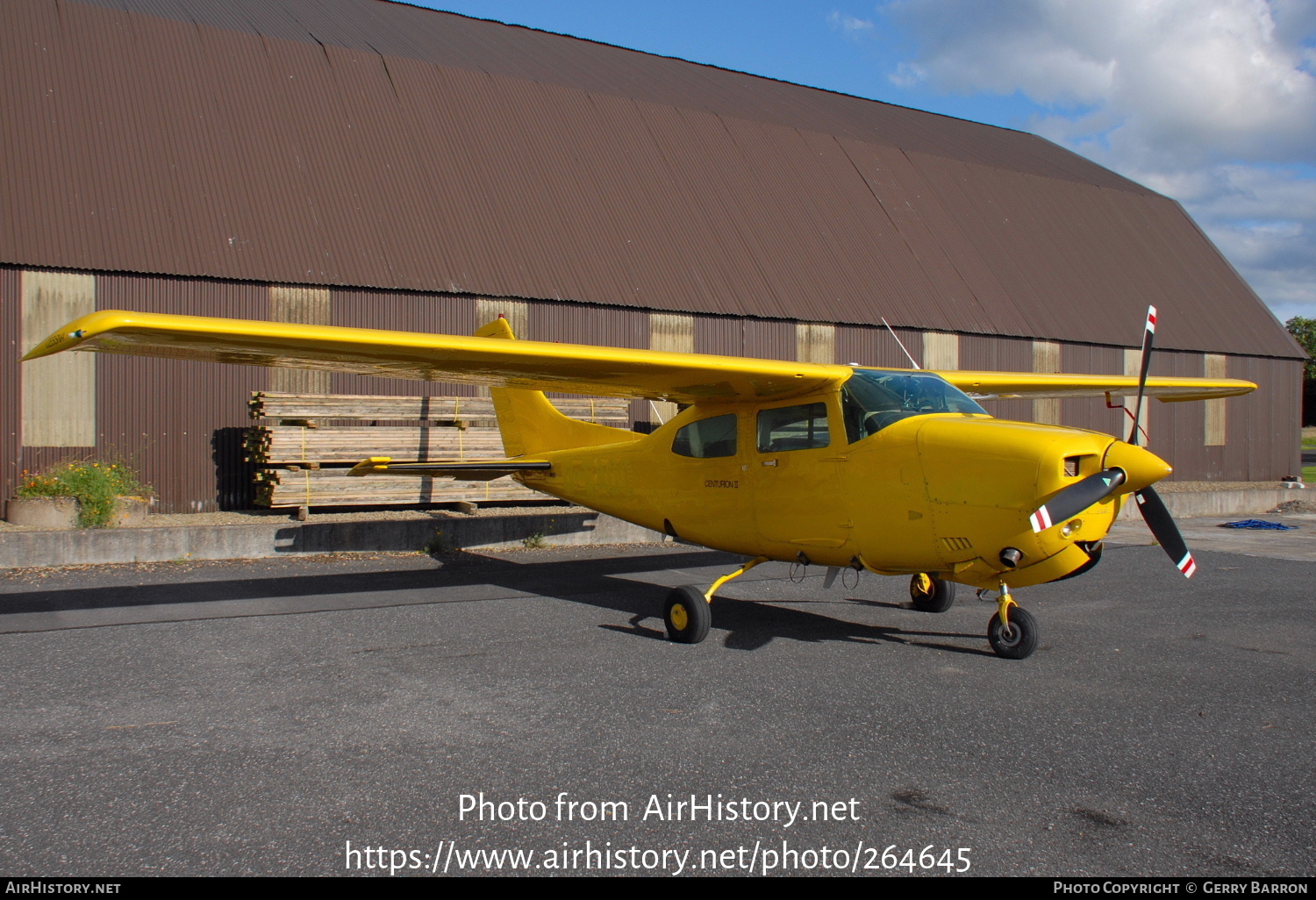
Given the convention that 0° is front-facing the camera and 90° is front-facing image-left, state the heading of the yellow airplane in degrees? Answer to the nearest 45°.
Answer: approximately 315°

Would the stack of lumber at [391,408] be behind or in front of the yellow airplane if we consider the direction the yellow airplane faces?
behind

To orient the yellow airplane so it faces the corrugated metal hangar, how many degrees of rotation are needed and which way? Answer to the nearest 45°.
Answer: approximately 135° to its left

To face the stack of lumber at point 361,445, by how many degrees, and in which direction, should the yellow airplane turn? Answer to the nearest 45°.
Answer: approximately 180°
